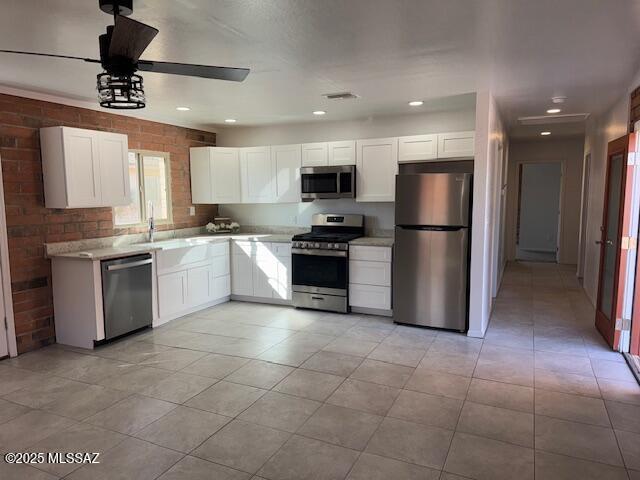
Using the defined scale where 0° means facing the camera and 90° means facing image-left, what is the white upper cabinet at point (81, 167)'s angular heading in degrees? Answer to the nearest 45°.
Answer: approximately 315°

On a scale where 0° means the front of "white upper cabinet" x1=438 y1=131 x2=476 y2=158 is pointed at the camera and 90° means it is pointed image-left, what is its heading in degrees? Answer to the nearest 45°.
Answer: approximately 0°

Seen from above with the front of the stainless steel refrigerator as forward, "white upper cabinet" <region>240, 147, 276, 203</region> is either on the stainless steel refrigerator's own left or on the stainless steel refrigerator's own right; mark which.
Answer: on the stainless steel refrigerator's own right

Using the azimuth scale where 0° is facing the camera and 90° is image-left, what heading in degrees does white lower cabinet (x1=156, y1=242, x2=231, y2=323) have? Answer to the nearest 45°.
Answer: approximately 315°

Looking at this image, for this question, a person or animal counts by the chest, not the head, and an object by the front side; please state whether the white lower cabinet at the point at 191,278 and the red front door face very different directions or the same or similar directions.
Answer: very different directions

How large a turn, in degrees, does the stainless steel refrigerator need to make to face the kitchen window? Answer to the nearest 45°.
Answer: approximately 90° to its right

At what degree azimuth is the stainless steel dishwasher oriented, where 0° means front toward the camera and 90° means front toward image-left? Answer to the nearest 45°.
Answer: approximately 315°
